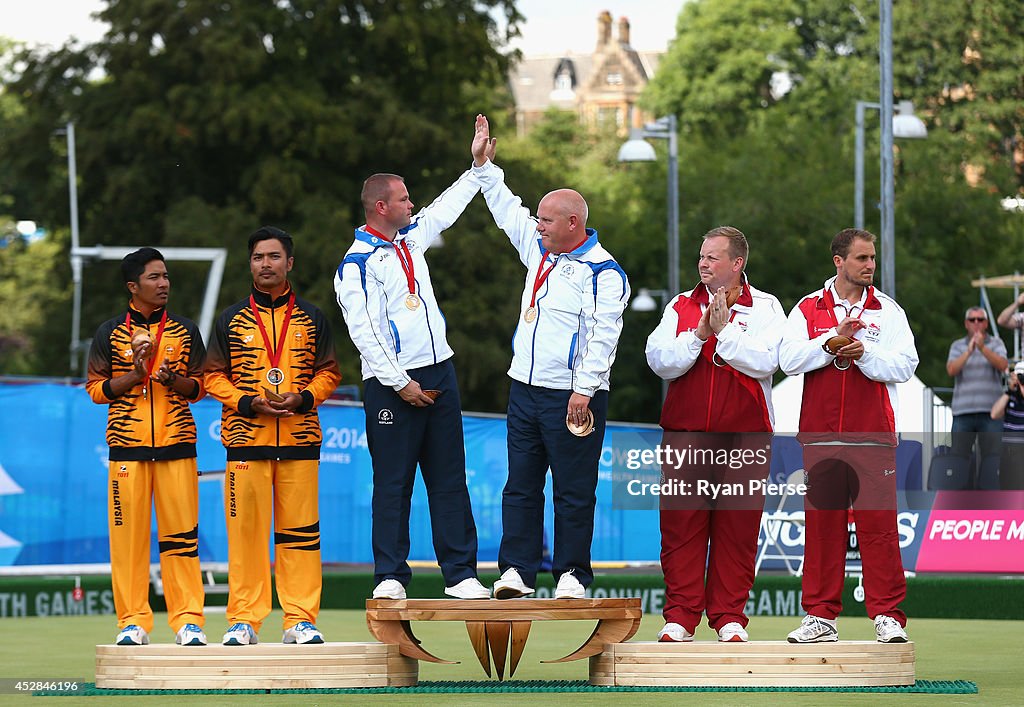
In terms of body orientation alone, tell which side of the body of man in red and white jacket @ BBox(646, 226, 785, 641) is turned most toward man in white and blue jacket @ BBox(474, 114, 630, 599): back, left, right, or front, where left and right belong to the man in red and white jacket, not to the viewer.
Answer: right

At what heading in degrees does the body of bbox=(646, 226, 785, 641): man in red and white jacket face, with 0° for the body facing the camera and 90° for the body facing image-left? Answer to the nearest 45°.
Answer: approximately 0°

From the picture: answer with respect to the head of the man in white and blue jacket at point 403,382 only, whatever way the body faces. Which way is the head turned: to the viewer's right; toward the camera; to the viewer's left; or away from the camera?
to the viewer's right

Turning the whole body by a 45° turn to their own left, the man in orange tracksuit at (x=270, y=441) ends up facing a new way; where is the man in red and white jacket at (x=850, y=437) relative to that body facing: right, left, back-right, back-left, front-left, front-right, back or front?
front-left

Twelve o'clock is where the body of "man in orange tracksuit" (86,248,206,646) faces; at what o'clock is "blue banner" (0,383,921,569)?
The blue banner is roughly at 6 o'clock from the man in orange tracksuit.

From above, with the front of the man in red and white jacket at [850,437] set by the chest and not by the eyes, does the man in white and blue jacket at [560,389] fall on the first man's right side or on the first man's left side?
on the first man's right side

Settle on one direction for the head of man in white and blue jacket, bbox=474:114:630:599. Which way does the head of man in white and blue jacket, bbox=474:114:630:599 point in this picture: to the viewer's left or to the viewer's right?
to the viewer's left

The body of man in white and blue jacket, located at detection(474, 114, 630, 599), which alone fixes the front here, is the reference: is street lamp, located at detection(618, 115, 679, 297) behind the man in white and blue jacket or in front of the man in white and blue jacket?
behind

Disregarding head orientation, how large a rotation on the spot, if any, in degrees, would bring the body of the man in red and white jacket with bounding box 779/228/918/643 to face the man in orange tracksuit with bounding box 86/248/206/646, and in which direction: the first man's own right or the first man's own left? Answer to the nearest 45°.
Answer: approximately 90° to the first man's own right

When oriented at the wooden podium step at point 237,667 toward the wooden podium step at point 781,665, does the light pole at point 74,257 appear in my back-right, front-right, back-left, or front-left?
back-left

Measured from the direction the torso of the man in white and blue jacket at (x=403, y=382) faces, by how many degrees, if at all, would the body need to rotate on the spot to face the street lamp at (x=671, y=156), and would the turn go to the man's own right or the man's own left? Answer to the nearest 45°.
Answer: approximately 135° to the man's own left

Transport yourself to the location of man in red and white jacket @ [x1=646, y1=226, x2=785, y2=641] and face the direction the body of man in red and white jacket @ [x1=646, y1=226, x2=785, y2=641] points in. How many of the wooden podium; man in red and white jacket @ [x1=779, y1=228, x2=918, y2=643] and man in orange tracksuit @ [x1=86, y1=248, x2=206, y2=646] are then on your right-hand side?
2
